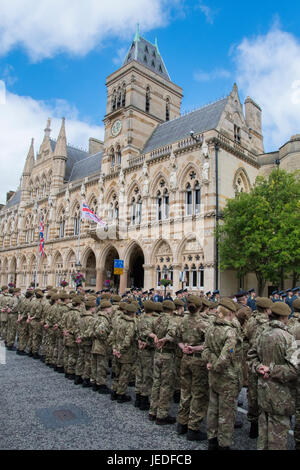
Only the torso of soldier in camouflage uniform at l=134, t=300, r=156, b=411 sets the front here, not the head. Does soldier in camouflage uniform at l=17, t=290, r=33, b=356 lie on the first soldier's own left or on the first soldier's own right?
on the first soldier's own left

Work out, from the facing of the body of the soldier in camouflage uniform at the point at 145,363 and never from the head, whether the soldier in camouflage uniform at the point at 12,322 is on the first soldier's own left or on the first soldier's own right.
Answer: on the first soldier's own left

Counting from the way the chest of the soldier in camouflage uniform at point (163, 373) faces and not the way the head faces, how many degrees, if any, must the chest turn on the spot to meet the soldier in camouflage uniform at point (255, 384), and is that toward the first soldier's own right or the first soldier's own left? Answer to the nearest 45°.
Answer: approximately 45° to the first soldier's own right

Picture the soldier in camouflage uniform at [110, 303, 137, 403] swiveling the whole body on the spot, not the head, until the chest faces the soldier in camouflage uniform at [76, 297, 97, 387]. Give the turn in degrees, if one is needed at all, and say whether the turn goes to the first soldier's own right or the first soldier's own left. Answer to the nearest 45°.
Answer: approximately 90° to the first soldier's own left

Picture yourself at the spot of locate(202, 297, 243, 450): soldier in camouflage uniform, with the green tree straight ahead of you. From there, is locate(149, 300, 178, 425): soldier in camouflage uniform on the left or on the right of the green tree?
left

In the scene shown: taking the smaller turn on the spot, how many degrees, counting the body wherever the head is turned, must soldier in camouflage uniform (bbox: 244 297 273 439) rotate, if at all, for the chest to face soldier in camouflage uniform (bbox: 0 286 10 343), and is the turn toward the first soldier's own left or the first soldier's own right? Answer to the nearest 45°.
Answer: approximately 90° to the first soldier's own left

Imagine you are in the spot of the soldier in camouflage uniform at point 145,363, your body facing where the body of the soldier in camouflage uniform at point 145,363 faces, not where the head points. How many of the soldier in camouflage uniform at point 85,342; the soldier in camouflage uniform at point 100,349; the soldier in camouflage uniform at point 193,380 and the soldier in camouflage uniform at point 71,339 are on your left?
3
